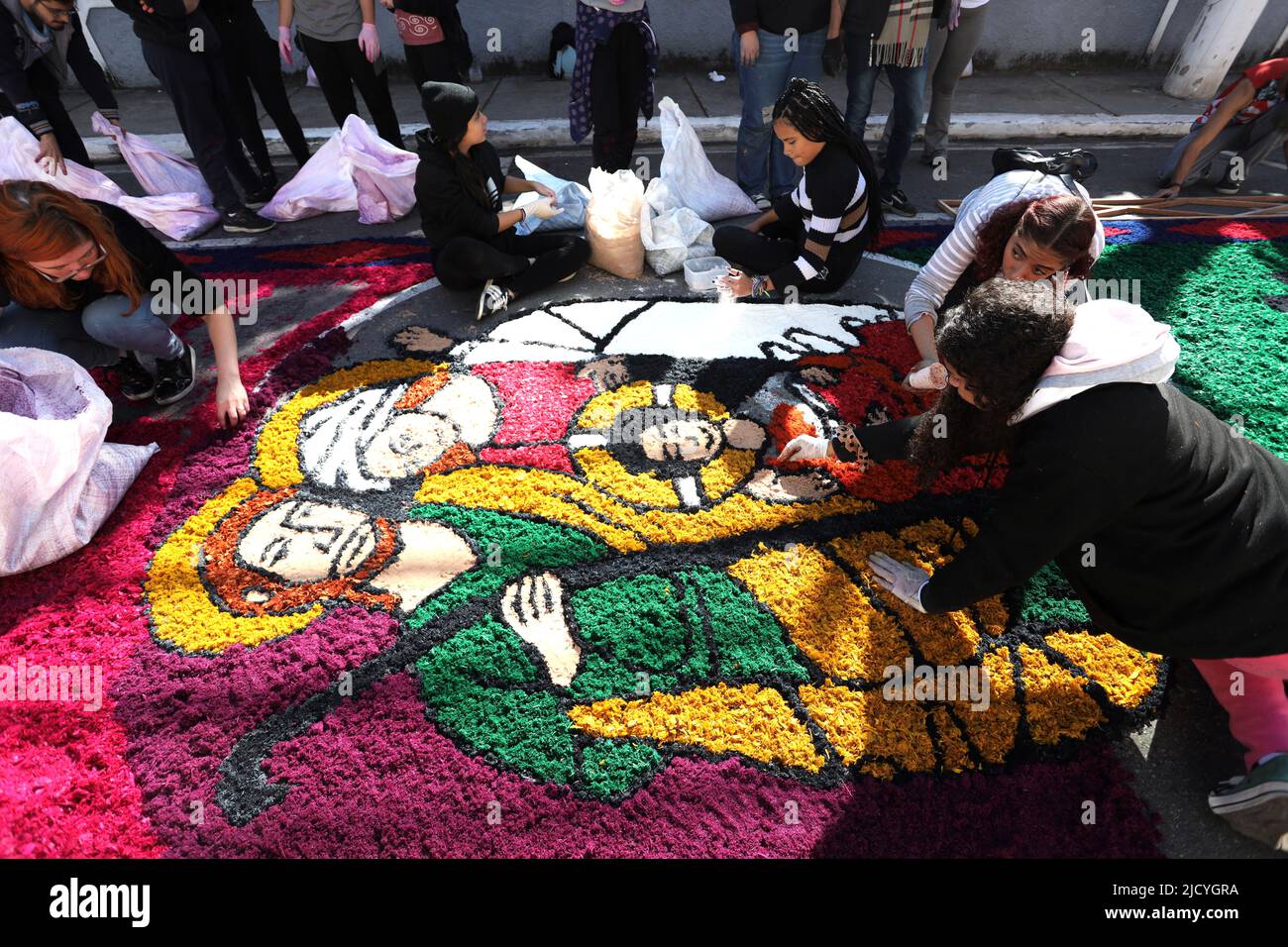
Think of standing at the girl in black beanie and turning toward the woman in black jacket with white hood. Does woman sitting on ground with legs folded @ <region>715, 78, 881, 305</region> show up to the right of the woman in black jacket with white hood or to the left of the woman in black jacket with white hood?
left

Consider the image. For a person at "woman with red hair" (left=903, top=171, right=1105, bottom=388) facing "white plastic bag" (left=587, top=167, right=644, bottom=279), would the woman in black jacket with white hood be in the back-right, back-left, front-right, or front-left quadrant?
back-left

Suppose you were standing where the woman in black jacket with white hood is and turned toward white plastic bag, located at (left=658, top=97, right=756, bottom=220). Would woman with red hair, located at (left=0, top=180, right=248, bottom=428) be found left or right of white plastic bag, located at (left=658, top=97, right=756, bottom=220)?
left

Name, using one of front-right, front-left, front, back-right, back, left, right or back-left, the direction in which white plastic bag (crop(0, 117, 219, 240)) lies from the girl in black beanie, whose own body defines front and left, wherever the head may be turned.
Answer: back-left

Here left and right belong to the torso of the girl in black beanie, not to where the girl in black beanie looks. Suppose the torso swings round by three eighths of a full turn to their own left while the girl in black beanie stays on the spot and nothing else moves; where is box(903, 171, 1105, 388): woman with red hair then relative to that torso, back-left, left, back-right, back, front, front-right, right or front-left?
back

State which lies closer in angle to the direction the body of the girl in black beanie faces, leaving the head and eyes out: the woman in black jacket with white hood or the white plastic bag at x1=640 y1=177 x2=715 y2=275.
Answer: the white plastic bag

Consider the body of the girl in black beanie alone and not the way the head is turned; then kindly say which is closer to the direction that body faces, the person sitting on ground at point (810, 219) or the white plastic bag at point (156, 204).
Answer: the person sitting on ground

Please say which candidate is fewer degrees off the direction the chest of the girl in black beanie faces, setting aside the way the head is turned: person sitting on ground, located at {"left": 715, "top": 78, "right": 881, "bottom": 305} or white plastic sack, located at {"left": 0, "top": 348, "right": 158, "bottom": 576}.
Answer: the person sitting on ground

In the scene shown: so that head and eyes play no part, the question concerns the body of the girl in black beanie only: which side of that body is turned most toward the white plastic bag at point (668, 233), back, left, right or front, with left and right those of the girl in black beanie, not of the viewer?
front

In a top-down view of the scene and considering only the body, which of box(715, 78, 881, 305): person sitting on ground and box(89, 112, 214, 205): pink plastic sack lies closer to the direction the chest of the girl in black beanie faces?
the person sitting on ground

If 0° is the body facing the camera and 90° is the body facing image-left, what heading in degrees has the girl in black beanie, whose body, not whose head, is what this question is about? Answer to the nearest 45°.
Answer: approximately 270°

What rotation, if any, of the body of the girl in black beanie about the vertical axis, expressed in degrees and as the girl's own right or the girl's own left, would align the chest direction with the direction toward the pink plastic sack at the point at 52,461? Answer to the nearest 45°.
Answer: approximately 135° to the girl's own right

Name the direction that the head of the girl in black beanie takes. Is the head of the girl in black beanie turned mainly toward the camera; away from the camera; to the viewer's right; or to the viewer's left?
to the viewer's right

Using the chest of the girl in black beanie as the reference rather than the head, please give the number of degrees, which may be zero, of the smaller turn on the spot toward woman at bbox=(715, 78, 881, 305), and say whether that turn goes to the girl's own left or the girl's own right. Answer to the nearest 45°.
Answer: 0° — they already face them

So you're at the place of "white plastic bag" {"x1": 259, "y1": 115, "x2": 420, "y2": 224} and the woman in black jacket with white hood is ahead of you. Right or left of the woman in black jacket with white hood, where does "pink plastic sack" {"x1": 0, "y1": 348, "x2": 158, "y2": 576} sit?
right
